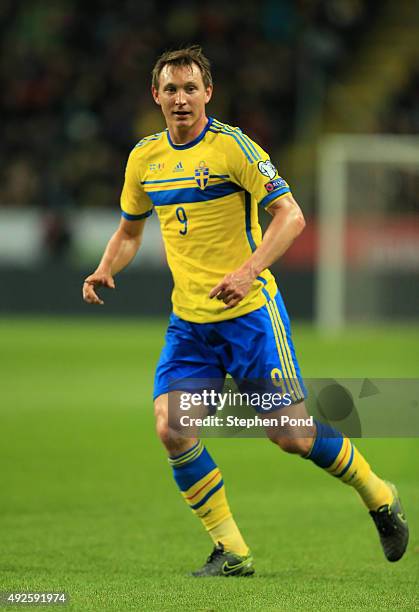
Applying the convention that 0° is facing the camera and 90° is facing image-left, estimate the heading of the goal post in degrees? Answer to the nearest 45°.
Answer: approximately 0°

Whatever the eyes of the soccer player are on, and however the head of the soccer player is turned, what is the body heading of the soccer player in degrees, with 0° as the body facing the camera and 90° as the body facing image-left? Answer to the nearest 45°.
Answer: approximately 45°
